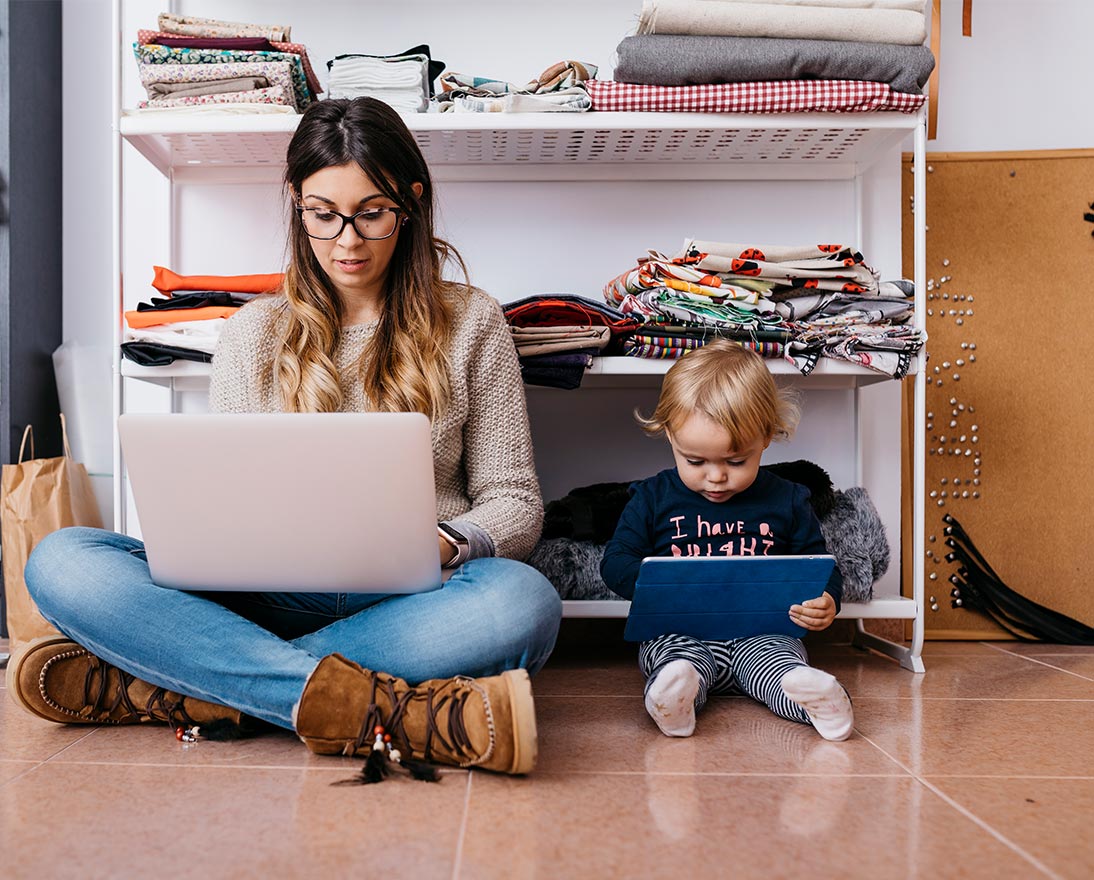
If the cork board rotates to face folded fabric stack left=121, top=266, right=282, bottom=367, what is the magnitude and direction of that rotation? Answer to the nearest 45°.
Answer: approximately 45° to its right

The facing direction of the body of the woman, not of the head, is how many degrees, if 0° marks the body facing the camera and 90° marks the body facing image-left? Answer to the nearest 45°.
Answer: approximately 0°

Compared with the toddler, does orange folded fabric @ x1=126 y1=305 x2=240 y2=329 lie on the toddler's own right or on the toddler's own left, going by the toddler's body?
on the toddler's own right

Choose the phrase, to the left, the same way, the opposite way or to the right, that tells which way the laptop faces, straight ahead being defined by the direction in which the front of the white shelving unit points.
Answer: the opposite way

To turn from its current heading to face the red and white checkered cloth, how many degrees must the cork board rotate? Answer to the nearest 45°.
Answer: approximately 45° to its right

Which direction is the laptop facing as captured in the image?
away from the camera
